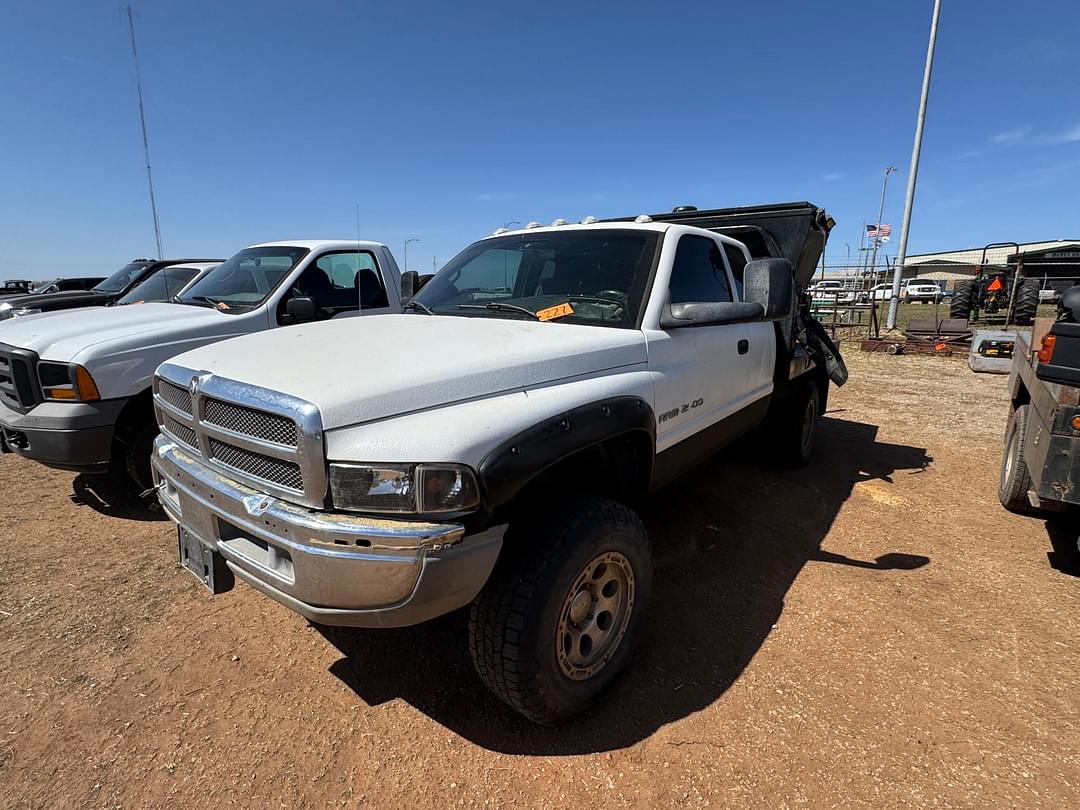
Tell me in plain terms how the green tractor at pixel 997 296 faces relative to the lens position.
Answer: facing away from the viewer

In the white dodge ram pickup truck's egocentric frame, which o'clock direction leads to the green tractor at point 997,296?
The green tractor is roughly at 6 o'clock from the white dodge ram pickup truck.

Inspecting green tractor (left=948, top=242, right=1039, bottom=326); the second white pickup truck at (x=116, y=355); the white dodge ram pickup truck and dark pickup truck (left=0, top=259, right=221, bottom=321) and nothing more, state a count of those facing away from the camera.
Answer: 1

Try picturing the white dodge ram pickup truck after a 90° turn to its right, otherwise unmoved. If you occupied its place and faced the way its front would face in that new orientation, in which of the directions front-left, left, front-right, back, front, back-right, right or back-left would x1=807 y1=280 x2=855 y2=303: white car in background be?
right

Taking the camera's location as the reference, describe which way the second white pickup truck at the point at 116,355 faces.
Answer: facing the viewer and to the left of the viewer

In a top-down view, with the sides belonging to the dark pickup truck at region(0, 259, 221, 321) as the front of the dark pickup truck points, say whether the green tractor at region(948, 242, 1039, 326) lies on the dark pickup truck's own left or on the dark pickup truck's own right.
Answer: on the dark pickup truck's own left

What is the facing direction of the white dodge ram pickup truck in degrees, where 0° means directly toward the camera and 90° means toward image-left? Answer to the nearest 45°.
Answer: approximately 45°

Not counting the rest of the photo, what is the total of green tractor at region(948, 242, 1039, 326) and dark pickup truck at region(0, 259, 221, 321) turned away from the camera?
1

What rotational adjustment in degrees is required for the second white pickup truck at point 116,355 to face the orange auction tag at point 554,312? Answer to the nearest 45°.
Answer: approximately 90° to its left

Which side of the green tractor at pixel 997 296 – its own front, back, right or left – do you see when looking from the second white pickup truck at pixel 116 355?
back

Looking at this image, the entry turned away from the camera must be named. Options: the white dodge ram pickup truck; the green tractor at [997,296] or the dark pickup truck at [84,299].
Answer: the green tractor

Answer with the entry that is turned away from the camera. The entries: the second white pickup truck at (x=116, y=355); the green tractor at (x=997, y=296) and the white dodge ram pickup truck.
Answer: the green tractor

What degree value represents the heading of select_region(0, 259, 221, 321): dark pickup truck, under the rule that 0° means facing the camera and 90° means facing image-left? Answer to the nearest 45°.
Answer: approximately 45°

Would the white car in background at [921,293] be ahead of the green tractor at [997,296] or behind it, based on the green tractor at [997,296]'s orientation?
ahead

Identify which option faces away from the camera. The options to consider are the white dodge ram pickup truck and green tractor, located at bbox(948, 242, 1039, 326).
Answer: the green tractor
